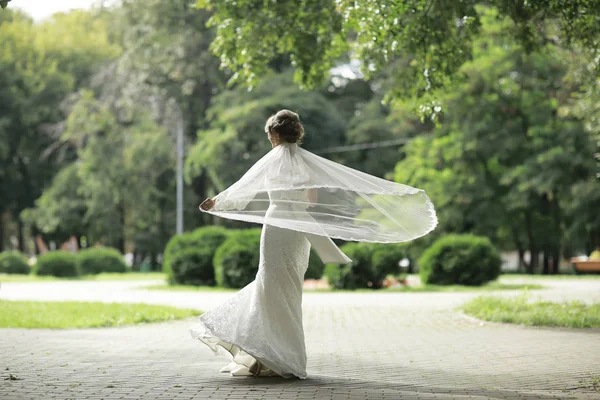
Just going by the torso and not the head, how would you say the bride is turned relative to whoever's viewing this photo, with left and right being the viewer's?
facing away from the viewer and to the left of the viewer

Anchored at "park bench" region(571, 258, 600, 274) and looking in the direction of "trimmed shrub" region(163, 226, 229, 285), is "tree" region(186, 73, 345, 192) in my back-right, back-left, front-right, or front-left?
front-right

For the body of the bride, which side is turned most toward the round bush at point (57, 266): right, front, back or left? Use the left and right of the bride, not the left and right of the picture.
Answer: front

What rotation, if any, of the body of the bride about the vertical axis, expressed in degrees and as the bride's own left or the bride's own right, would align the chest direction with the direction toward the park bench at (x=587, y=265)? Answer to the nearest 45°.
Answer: approximately 90° to the bride's own right

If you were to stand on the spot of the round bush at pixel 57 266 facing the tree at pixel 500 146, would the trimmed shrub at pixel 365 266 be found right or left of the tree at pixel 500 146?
right

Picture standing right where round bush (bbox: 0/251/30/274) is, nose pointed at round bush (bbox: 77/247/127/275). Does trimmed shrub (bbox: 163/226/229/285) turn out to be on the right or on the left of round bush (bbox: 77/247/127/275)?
right

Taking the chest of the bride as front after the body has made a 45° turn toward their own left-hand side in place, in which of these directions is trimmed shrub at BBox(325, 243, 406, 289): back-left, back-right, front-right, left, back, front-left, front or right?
right

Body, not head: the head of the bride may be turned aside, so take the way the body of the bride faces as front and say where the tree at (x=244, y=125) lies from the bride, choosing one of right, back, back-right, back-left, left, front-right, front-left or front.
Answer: front-right

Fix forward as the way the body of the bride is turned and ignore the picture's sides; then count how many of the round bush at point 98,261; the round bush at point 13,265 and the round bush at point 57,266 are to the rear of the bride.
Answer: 0

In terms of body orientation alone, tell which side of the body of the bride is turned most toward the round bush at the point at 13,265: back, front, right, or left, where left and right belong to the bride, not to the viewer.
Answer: front

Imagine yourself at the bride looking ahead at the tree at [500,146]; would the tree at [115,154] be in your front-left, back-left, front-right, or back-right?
front-left

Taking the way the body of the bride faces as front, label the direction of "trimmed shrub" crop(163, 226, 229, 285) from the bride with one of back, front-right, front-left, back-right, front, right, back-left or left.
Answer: front-right
